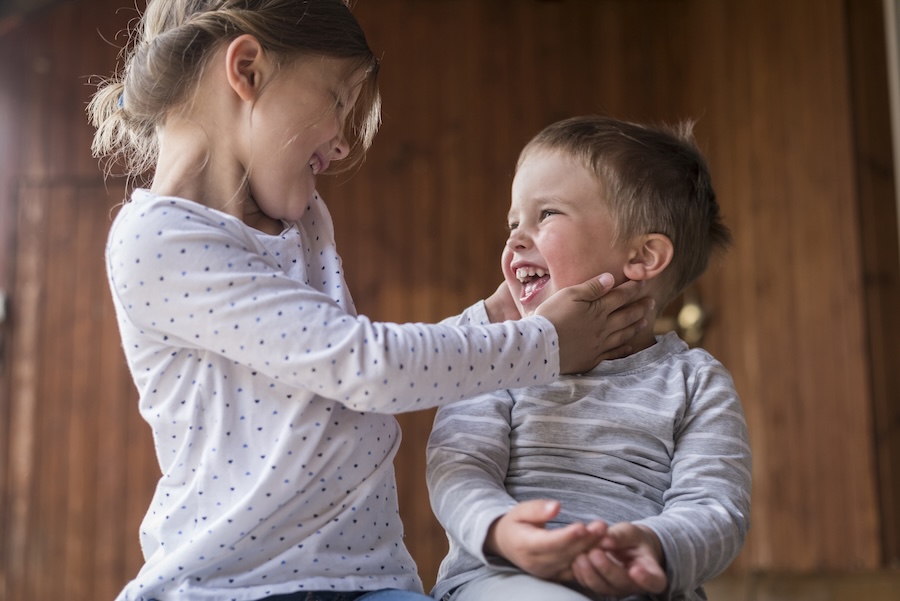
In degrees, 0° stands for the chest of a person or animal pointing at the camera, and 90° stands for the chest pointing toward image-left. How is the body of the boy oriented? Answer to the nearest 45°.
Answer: approximately 45°

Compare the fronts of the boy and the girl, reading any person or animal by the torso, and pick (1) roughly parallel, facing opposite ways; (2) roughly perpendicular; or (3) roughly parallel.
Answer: roughly perpendicular

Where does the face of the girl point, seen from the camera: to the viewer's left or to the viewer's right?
to the viewer's right

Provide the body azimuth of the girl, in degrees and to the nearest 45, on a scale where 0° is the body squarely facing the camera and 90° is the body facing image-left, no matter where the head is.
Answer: approximately 315°
